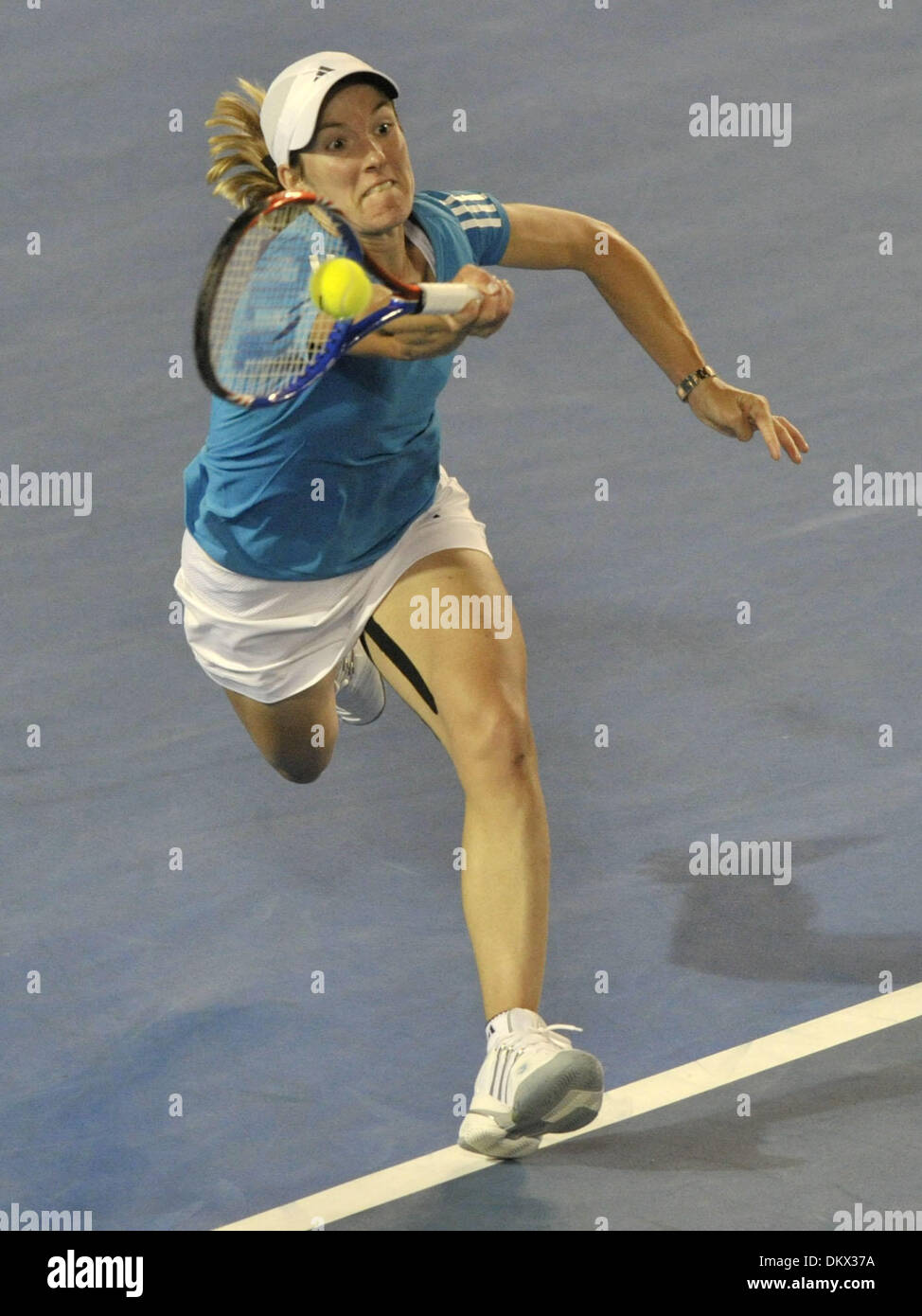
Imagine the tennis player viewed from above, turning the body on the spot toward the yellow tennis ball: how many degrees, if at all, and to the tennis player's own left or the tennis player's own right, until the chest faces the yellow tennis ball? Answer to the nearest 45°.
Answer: approximately 45° to the tennis player's own right

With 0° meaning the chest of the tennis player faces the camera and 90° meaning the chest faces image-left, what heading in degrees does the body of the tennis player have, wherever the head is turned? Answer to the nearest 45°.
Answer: approximately 315°
